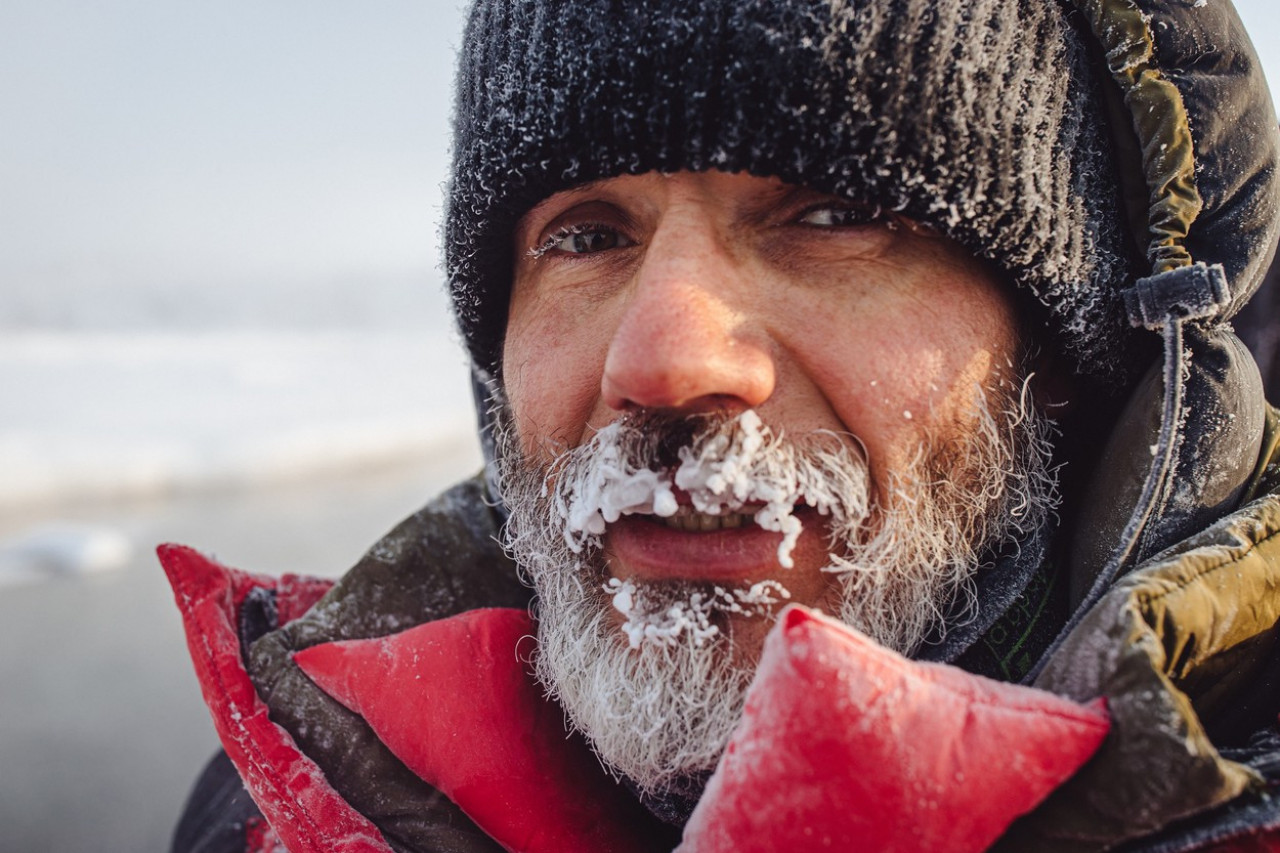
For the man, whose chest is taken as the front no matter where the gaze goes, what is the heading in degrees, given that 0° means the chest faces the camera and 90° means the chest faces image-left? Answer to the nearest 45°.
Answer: approximately 45°

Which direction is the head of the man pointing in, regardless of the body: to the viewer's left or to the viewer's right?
to the viewer's left
